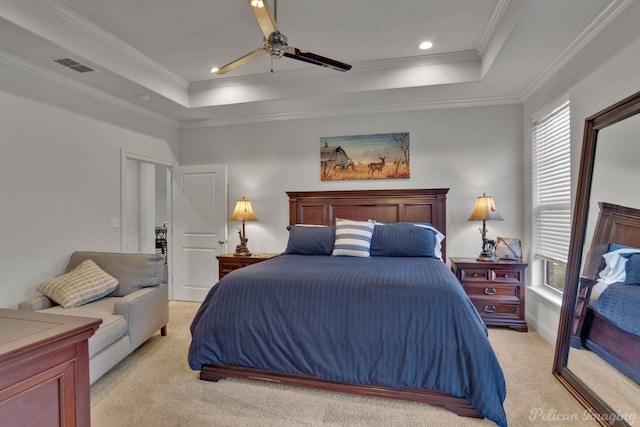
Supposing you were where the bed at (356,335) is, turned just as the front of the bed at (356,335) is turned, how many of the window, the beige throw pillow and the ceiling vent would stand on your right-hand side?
2

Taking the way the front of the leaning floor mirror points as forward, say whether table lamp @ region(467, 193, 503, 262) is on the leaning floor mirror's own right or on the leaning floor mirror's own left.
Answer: on the leaning floor mirror's own right

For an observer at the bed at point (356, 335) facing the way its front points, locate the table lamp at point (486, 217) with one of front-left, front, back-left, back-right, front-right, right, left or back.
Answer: back-left

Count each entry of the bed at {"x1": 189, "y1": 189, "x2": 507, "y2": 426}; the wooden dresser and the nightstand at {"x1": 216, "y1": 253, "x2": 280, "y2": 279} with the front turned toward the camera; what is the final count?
2

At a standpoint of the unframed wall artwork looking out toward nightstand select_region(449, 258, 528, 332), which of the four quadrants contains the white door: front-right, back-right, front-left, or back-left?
back-right

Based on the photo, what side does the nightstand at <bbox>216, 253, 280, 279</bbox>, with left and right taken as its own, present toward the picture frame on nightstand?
left

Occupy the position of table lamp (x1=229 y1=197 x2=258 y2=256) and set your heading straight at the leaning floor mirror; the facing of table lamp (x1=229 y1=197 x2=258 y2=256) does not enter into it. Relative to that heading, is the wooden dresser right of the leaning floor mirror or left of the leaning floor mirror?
right

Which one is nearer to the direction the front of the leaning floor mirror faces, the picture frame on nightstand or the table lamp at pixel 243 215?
the table lamp

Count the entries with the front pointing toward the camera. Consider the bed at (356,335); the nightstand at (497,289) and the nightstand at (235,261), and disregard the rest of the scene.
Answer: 3

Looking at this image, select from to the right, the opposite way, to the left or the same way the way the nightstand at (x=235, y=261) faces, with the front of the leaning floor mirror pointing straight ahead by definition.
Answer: to the left

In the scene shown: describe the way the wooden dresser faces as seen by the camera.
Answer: facing away from the viewer and to the right of the viewer
